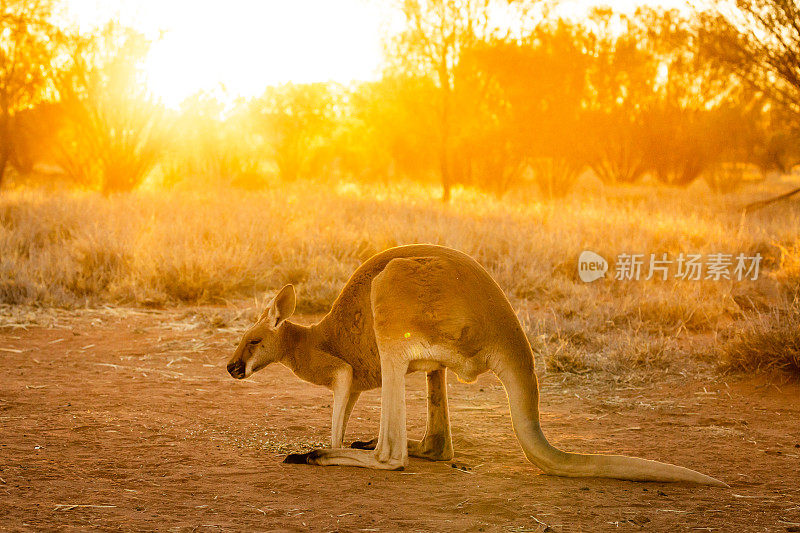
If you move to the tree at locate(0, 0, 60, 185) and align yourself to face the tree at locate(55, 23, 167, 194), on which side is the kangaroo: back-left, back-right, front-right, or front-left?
front-right

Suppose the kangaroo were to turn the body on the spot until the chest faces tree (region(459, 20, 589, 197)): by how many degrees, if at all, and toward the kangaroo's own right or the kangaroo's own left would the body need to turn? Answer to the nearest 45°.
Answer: approximately 90° to the kangaroo's own right

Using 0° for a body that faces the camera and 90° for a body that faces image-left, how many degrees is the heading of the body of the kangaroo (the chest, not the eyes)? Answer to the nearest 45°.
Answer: approximately 90°

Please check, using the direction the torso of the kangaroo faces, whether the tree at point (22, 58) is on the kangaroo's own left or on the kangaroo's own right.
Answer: on the kangaroo's own right

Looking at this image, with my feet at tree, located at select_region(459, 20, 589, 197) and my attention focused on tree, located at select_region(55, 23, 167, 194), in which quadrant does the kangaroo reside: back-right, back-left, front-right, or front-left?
front-left

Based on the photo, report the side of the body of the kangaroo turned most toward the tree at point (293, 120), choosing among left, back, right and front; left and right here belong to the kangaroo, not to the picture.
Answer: right
